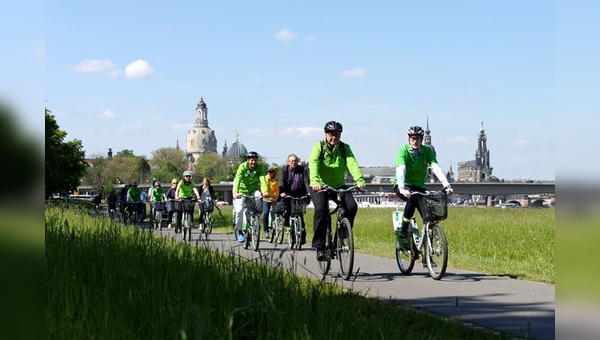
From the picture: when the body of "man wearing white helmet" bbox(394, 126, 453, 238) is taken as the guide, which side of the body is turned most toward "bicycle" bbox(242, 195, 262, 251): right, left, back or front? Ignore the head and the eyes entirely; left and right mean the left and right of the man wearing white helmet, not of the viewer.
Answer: back

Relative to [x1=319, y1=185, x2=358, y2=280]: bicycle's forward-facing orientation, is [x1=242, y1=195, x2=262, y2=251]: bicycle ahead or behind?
behind

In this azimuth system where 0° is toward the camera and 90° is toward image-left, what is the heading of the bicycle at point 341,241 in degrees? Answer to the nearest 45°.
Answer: approximately 315°

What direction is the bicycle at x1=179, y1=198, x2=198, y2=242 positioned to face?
toward the camera

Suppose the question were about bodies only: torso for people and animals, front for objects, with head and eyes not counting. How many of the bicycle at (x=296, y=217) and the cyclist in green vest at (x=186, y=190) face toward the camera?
2

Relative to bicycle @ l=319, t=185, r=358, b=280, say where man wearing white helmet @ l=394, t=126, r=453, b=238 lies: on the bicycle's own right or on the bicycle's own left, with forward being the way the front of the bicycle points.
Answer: on the bicycle's own left

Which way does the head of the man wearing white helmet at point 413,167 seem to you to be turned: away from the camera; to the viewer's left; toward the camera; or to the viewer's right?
toward the camera

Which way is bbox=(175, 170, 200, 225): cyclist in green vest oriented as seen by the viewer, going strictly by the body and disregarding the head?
toward the camera

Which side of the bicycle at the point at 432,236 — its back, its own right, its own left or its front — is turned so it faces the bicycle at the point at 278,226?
back

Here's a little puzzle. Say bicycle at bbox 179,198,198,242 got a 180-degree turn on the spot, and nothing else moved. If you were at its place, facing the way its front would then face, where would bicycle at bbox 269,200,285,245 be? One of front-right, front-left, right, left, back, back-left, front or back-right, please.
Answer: back-right

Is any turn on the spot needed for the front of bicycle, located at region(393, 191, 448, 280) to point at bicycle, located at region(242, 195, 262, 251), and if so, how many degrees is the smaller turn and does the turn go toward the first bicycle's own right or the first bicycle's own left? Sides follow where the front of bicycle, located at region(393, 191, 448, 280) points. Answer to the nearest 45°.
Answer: approximately 180°

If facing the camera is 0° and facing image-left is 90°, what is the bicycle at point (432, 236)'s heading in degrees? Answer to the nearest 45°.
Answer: approximately 315°

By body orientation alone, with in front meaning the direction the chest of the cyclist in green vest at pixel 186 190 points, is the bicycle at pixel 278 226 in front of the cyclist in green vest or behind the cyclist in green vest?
in front

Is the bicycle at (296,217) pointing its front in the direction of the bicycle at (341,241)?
yes

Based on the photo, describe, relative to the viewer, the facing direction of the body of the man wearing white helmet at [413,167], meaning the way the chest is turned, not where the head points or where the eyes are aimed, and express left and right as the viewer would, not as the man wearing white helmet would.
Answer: facing the viewer and to the right of the viewer

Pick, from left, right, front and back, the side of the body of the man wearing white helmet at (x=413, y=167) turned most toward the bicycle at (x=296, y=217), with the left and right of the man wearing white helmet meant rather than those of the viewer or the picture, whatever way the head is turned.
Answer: back

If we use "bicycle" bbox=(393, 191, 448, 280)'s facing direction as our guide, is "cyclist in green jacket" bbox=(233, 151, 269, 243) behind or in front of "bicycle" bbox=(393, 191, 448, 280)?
behind
